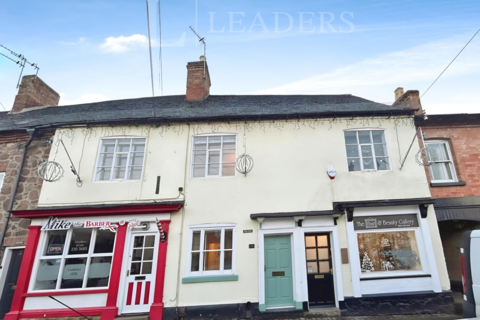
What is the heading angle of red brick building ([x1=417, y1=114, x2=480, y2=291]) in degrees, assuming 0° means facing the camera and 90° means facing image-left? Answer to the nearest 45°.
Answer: approximately 0°

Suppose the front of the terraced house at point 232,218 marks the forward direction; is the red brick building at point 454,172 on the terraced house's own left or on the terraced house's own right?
on the terraced house's own left

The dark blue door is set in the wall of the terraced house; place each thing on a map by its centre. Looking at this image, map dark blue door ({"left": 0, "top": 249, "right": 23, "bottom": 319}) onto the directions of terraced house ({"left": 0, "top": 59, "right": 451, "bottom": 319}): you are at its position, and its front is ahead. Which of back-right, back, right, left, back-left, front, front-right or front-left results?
right

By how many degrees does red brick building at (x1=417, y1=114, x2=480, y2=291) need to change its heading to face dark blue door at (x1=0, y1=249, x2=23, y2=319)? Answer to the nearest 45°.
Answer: approximately 45° to its right

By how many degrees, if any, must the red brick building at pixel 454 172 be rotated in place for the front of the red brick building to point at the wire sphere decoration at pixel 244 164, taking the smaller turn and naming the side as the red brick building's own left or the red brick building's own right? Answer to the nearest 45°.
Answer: approximately 45° to the red brick building's own right

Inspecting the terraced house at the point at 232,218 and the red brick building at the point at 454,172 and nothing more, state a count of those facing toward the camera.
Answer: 2

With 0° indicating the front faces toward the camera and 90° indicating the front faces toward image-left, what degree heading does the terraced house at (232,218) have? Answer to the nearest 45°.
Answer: approximately 0°

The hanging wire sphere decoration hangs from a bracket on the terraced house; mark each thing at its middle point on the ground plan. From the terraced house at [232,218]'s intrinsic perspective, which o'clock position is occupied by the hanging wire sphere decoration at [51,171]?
The hanging wire sphere decoration is roughly at 3 o'clock from the terraced house.
